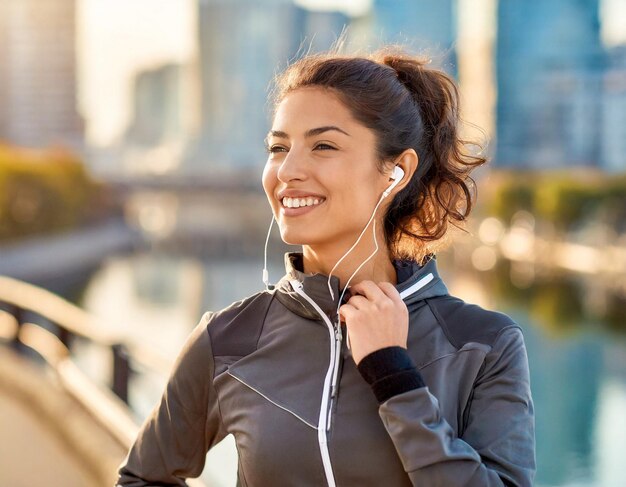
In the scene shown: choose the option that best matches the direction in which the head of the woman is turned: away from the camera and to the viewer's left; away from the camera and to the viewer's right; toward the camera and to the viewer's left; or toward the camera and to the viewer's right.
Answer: toward the camera and to the viewer's left

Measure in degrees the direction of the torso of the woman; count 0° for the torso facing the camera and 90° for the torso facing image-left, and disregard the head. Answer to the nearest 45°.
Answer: approximately 45°

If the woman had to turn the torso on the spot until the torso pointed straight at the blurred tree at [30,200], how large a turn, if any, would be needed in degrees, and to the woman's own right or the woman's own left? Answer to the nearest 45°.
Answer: approximately 135° to the woman's own right
